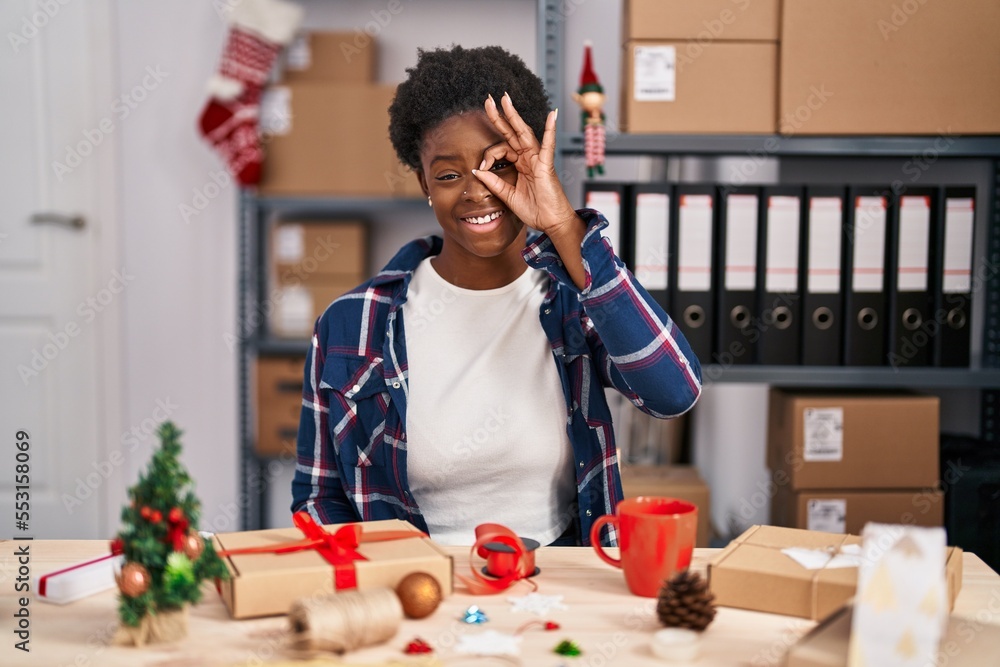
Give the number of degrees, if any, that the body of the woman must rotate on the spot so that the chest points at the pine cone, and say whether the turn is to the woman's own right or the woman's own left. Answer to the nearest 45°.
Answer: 0° — they already face it

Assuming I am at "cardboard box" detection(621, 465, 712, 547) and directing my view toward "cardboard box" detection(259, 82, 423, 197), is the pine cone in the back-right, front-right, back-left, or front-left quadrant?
back-left

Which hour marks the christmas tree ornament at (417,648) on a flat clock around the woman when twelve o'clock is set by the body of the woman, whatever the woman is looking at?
The christmas tree ornament is roughly at 12 o'clock from the woman.

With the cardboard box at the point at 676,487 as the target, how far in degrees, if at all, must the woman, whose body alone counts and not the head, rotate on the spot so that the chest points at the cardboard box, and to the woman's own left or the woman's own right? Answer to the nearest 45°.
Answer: approximately 135° to the woman's own left

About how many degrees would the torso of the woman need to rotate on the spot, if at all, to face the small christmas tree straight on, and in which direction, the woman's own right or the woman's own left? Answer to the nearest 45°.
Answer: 0° — they already face it

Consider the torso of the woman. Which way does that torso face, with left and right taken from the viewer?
facing the viewer

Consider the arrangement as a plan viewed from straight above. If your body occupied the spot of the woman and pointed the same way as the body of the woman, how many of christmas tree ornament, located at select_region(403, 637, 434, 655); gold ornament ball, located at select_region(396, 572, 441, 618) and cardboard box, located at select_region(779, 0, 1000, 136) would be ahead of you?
2

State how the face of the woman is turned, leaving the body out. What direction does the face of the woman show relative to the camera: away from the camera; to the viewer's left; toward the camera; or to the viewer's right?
toward the camera

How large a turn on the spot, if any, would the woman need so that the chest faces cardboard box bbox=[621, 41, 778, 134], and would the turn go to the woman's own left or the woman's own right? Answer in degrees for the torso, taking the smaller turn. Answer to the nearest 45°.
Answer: approximately 135° to the woman's own left

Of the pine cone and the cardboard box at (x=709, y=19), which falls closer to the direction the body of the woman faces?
the pine cone

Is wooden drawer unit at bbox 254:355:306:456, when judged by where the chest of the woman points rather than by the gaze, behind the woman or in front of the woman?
behind

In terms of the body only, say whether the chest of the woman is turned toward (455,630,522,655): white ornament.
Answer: yes
